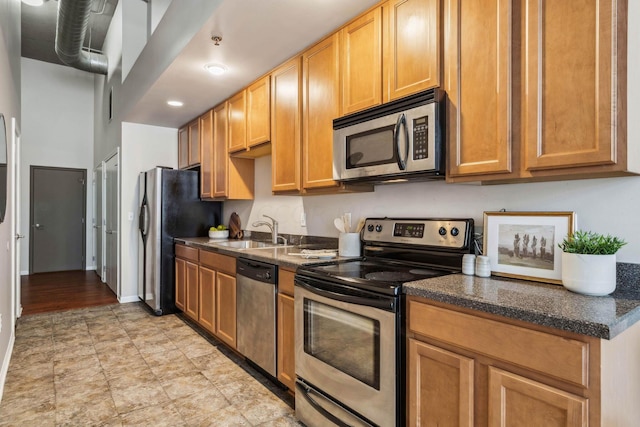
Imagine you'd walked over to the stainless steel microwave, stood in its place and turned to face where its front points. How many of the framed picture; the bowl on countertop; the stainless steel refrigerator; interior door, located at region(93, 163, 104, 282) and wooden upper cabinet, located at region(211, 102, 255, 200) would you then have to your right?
4

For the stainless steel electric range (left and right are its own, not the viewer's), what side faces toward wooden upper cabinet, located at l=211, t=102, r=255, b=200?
right

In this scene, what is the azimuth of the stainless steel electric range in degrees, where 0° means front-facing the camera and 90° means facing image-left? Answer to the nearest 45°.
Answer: approximately 45°

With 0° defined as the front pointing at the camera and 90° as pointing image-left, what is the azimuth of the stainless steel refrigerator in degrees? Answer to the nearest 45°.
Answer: approximately 90°

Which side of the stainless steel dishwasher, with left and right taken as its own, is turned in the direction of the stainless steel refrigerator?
right

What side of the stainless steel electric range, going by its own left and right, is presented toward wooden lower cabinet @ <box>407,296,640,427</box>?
left

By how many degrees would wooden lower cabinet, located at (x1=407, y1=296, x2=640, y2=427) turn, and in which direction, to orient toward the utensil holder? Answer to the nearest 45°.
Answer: approximately 90° to its right

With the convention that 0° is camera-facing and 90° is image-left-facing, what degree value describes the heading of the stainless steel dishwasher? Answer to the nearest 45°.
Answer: approximately 45°
